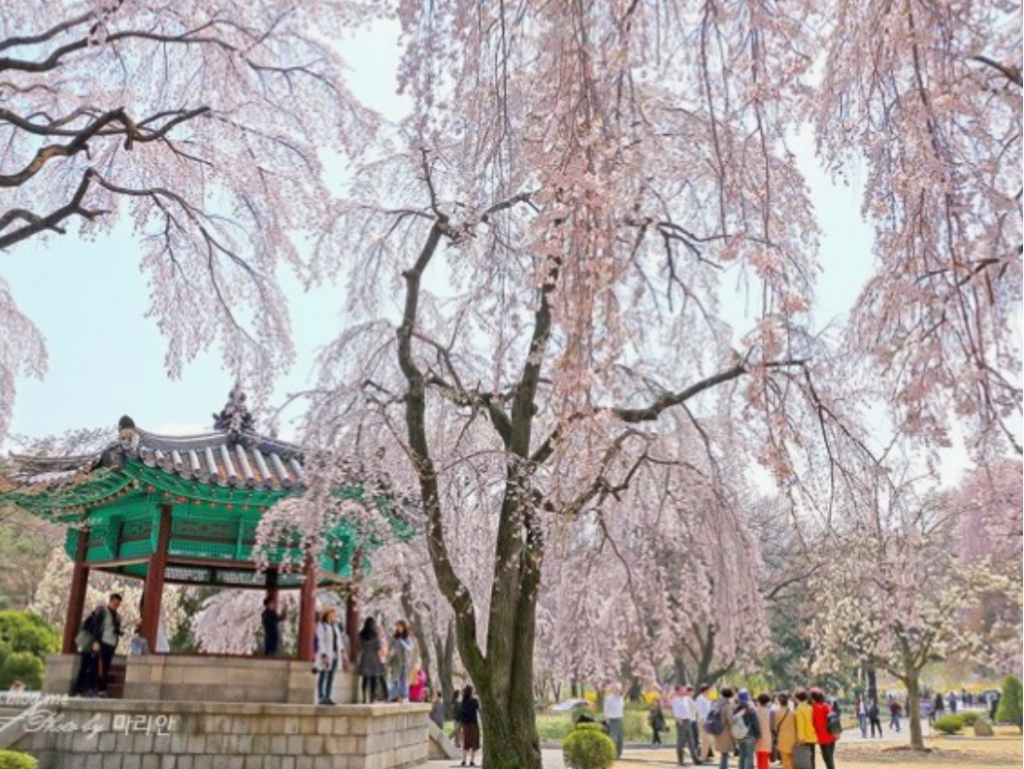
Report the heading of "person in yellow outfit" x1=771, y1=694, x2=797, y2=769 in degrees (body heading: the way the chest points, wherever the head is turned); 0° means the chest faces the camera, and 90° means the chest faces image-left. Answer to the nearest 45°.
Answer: approximately 180°

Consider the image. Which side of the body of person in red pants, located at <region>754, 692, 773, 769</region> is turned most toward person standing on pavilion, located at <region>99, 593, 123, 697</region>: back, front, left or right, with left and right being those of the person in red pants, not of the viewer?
left

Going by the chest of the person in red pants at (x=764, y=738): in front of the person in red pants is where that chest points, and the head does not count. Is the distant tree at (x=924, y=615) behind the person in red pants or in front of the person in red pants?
in front

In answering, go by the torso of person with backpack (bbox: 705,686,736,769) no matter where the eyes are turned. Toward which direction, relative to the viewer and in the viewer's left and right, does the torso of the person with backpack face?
facing away from the viewer and to the right of the viewer

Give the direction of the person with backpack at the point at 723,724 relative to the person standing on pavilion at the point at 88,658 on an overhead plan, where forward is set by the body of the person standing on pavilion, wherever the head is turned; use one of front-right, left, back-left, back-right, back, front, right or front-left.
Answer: front

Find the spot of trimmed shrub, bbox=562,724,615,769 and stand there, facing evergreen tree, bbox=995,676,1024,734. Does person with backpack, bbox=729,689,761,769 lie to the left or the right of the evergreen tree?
right

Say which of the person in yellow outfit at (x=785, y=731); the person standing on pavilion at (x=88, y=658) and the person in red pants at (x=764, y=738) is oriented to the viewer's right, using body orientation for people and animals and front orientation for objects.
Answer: the person standing on pavilion

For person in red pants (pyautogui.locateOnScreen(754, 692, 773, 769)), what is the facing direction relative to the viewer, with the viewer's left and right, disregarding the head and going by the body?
facing away from the viewer

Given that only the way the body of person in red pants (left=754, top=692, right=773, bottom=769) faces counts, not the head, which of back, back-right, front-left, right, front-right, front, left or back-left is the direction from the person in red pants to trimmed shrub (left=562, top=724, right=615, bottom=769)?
left
